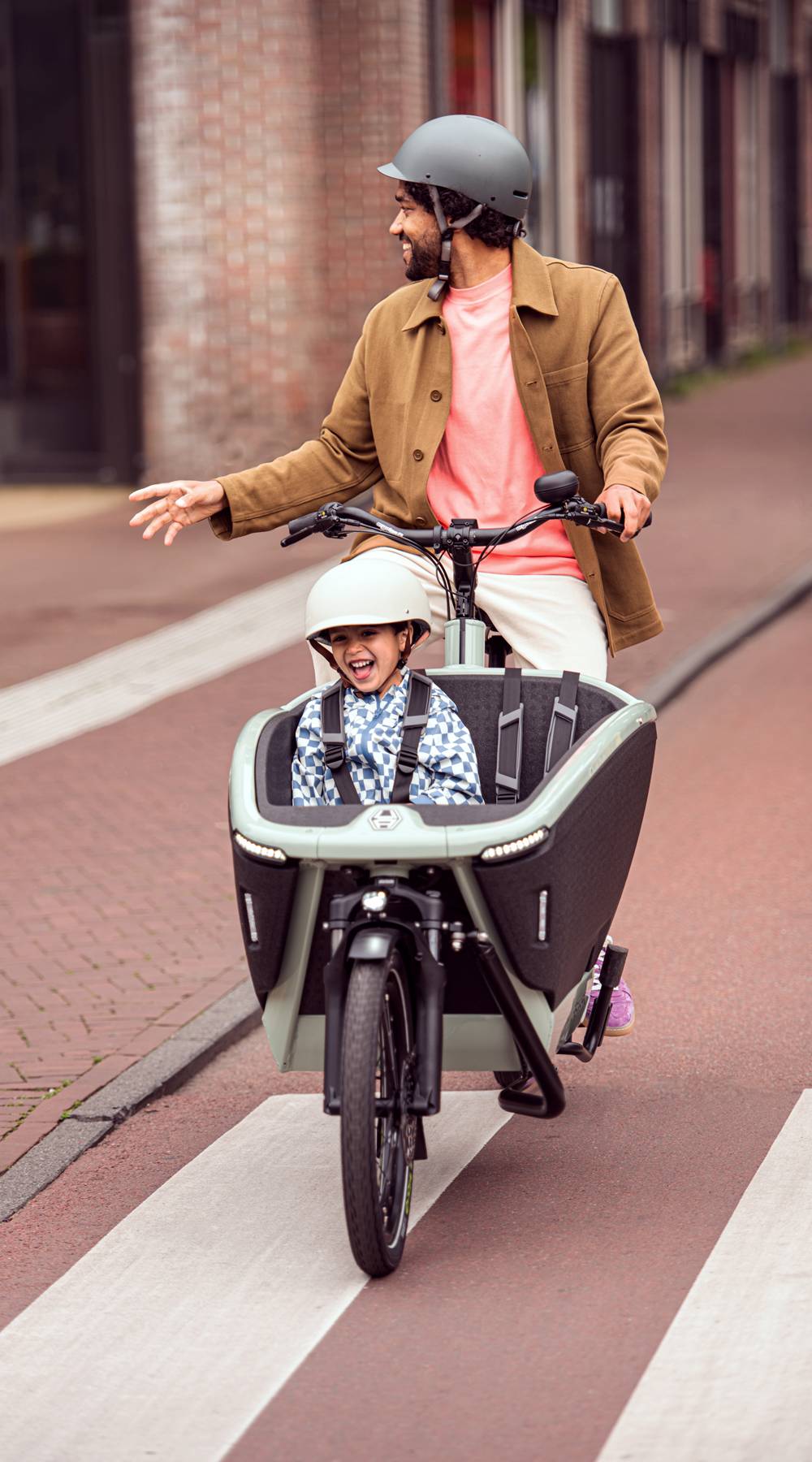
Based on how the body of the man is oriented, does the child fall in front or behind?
in front

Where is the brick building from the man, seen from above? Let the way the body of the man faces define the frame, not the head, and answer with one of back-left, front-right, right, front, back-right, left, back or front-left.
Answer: back

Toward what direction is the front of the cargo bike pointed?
toward the camera

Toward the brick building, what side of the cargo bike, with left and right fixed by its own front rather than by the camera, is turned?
back

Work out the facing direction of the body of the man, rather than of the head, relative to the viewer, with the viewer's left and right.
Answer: facing the viewer

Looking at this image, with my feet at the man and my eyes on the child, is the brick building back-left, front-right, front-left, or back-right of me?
back-right

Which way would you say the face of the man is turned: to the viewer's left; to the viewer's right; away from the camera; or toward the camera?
to the viewer's left
